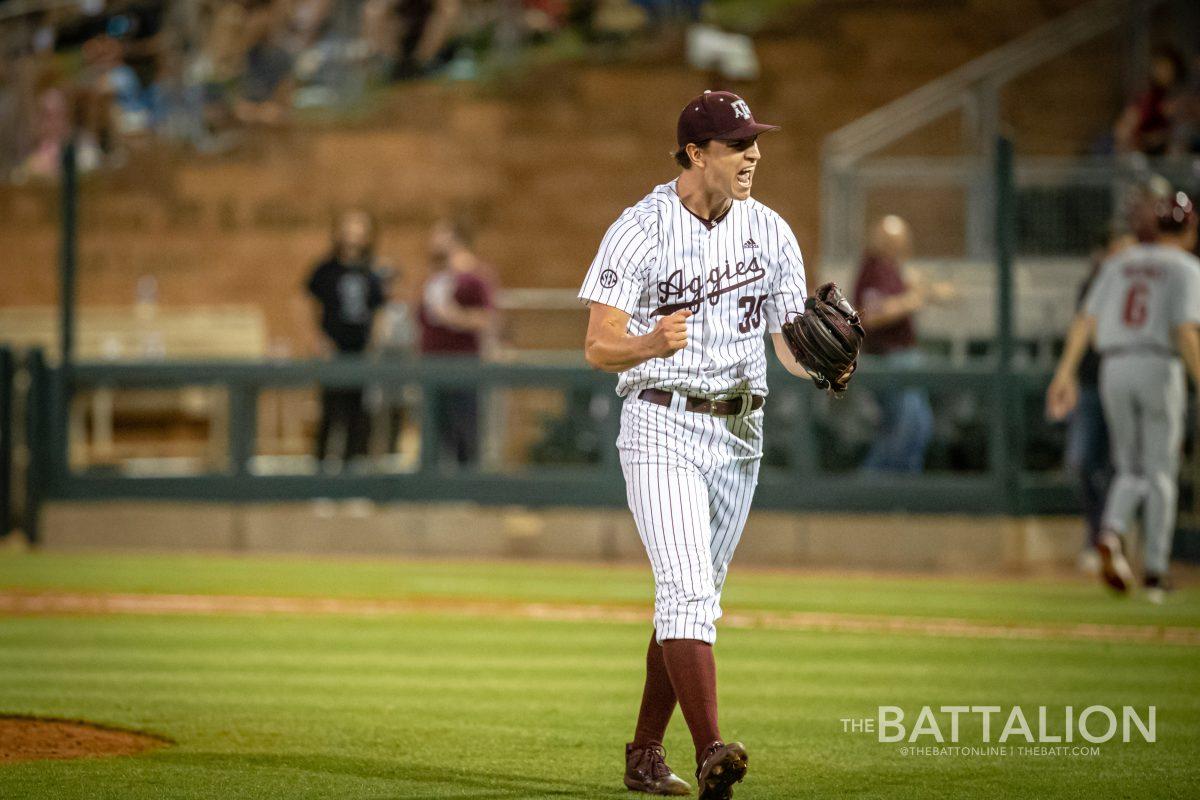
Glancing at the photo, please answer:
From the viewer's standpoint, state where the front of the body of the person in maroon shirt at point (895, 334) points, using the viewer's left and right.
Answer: facing to the right of the viewer

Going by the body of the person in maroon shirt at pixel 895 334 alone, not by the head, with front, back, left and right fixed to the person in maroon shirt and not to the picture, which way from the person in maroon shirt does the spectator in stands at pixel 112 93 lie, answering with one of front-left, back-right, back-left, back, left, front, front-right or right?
back-left

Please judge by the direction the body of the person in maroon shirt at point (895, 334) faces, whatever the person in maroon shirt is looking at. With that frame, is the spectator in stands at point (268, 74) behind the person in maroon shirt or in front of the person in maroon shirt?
behind

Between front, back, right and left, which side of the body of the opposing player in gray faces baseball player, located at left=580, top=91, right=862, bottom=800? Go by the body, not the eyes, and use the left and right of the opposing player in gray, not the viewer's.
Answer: back

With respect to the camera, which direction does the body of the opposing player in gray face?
away from the camera

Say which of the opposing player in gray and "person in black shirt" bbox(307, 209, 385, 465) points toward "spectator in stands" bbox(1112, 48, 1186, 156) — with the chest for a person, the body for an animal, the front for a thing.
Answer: the opposing player in gray

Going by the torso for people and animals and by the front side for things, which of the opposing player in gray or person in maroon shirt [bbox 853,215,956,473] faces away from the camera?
the opposing player in gray
